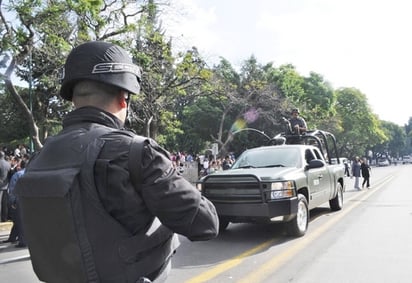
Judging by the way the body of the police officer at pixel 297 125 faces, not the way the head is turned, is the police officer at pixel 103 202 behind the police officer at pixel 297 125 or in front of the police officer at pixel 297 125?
in front

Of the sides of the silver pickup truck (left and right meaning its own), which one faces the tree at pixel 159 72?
right

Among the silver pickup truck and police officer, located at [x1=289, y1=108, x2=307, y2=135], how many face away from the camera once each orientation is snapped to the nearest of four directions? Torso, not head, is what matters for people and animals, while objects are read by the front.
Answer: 0

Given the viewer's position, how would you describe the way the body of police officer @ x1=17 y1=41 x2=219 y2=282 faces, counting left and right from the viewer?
facing away from the viewer and to the right of the viewer

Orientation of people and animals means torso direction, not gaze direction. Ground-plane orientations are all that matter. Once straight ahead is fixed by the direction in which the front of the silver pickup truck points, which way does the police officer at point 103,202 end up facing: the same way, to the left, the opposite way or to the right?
the opposite way

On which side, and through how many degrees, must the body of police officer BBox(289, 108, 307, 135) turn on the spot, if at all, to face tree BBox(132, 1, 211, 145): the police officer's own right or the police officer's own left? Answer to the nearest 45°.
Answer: approximately 90° to the police officer's own right

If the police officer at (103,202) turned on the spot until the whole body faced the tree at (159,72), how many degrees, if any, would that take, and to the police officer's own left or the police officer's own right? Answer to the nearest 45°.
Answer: approximately 45° to the police officer's own left

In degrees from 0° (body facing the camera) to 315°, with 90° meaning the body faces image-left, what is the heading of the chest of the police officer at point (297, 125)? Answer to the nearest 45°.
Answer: approximately 45°

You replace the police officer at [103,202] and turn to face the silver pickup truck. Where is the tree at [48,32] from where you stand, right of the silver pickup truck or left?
left

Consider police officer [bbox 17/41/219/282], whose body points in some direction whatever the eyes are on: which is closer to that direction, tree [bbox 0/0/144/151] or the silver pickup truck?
the silver pickup truck

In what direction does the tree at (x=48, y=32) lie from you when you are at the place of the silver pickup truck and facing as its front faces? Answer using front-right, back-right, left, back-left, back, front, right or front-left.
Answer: right

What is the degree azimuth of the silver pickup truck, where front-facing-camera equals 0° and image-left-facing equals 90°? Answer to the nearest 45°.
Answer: approximately 45°
